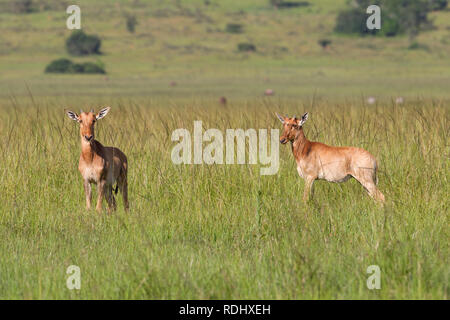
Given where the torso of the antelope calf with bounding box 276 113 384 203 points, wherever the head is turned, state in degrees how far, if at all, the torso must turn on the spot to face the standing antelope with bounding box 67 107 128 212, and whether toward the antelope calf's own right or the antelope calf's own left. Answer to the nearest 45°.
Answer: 0° — it already faces it

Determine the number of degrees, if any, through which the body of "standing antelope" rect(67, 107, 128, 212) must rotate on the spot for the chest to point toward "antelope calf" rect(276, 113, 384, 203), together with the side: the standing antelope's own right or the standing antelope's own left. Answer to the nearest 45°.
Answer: approximately 135° to the standing antelope's own left

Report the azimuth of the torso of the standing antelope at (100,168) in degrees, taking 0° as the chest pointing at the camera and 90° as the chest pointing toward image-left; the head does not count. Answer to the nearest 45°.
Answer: approximately 45°

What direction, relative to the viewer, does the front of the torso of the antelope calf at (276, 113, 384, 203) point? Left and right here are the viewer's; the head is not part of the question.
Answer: facing to the left of the viewer
